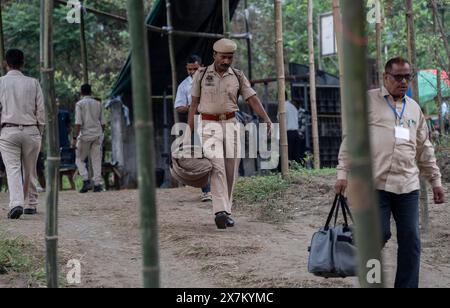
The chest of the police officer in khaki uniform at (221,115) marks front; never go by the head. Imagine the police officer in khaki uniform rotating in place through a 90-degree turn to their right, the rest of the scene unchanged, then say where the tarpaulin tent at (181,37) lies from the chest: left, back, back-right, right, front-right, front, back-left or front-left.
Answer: right

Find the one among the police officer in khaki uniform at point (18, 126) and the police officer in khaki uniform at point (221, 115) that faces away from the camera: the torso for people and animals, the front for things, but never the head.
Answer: the police officer in khaki uniform at point (18, 126)

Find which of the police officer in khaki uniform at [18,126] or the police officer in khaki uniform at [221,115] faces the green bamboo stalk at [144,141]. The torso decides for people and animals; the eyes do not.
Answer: the police officer in khaki uniform at [221,115]

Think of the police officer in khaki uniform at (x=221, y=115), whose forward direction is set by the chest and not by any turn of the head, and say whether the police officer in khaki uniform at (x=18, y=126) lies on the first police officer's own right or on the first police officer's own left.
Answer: on the first police officer's own right

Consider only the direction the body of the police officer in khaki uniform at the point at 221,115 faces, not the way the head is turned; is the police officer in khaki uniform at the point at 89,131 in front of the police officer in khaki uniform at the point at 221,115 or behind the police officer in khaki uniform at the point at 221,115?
behind

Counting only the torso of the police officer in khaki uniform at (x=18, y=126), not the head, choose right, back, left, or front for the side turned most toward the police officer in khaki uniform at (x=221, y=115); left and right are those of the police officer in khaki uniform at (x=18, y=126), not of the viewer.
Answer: right

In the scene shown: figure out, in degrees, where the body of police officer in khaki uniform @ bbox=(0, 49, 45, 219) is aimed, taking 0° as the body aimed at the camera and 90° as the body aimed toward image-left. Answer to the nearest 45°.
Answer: approximately 180°

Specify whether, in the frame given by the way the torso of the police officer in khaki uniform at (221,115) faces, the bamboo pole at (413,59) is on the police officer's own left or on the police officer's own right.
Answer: on the police officer's own left

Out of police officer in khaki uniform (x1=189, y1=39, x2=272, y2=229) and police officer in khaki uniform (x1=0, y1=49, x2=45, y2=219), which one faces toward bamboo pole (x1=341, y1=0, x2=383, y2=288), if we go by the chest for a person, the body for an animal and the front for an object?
police officer in khaki uniform (x1=189, y1=39, x2=272, y2=229)

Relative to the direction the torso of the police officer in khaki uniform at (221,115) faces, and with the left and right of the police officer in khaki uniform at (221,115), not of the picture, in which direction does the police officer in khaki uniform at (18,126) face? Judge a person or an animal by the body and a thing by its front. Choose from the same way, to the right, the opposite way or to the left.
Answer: the opposite way
